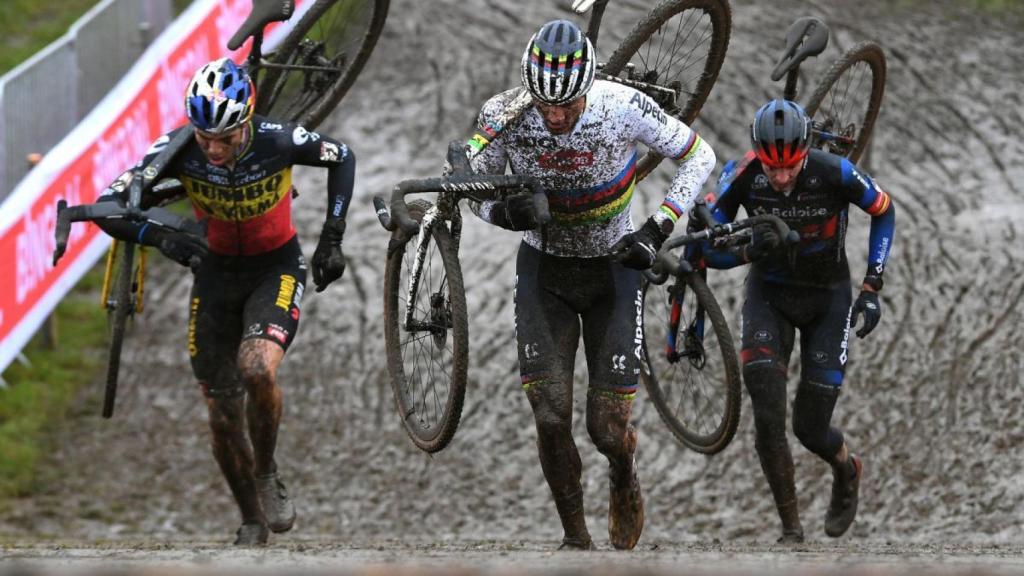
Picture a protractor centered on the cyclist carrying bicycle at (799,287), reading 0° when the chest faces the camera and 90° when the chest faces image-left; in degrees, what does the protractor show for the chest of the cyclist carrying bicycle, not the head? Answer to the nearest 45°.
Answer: approximately 0°

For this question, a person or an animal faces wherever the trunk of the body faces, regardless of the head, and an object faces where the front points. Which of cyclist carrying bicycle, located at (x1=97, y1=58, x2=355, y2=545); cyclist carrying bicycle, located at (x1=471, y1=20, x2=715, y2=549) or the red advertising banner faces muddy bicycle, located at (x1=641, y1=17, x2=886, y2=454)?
the red advertising banner

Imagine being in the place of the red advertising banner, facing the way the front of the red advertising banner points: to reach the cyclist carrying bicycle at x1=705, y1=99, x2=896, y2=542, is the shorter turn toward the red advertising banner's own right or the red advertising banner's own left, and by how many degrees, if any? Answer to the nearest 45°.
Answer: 0° — it already faces them

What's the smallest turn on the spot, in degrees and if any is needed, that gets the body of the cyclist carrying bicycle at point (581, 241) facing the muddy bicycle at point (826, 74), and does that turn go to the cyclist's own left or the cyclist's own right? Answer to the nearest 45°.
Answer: approximately 135° to the cyclist's own left

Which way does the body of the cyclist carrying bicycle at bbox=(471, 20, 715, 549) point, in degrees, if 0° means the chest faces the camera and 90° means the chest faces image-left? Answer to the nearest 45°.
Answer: approximately 0°

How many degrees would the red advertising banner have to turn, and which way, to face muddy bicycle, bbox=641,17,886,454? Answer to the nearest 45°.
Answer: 0° — it already faces it

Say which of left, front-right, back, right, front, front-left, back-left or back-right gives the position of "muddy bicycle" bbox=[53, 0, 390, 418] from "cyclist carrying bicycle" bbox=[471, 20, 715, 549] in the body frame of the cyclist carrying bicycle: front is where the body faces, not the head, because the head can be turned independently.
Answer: back-right
